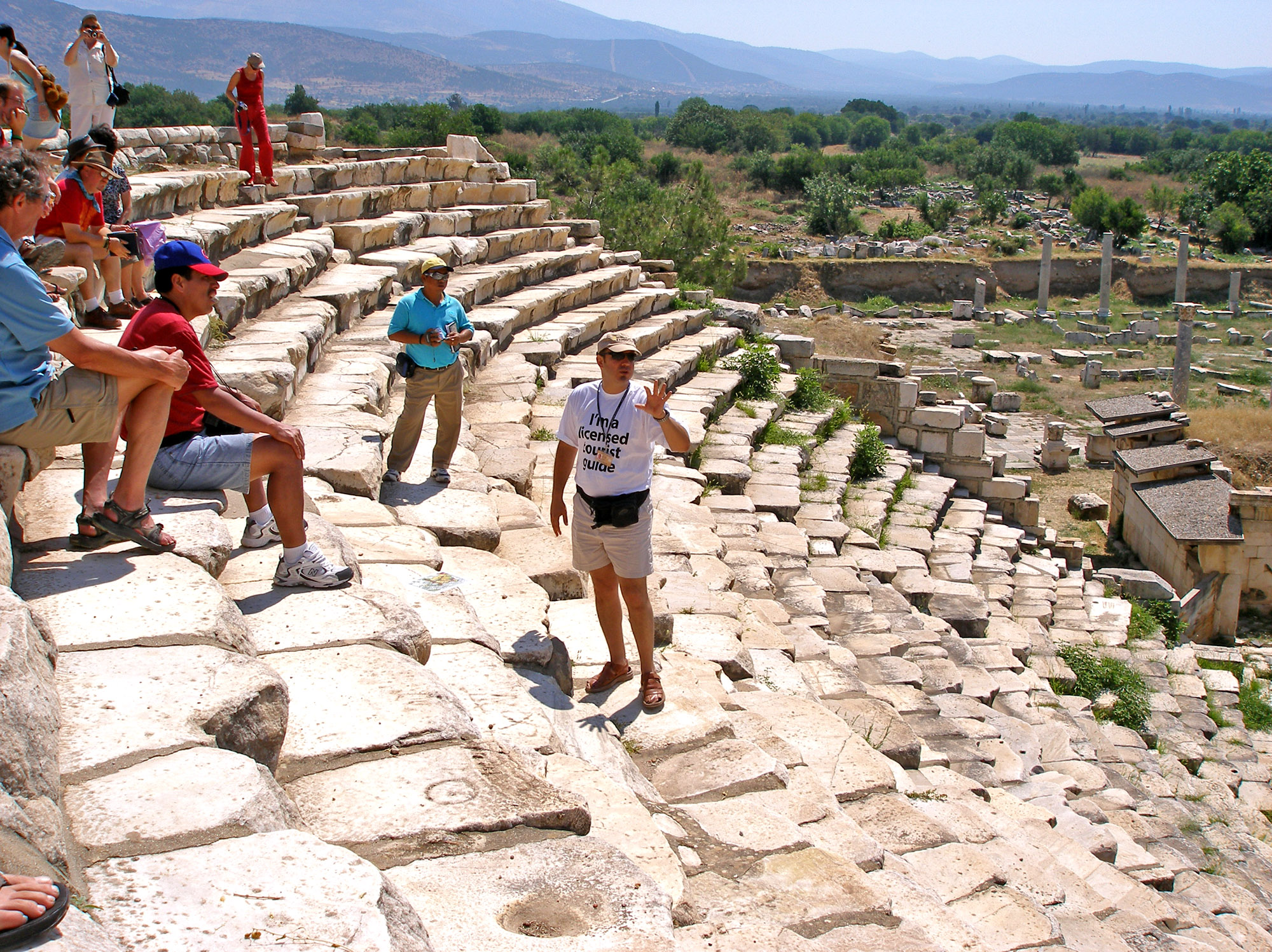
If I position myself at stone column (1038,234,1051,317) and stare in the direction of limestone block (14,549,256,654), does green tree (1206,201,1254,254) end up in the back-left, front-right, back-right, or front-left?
back-left

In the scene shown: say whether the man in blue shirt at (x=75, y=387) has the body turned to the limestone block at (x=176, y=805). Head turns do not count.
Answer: no

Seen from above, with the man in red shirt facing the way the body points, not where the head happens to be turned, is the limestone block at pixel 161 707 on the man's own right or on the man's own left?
on the man's own right

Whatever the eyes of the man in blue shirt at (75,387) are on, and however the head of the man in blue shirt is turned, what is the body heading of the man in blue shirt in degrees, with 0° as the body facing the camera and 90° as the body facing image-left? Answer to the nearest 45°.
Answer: approximately 270°

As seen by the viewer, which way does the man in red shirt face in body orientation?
to the viewer's right

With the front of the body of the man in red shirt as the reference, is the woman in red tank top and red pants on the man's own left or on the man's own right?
on the man's own left

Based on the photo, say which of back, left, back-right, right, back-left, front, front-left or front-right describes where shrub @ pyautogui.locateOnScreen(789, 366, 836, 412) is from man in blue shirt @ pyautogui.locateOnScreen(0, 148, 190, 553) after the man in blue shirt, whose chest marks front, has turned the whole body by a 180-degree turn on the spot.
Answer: back-right

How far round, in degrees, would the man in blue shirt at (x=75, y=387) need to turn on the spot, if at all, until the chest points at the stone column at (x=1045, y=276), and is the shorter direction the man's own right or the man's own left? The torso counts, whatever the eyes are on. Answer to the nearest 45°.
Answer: approximately 45° to the man's own left

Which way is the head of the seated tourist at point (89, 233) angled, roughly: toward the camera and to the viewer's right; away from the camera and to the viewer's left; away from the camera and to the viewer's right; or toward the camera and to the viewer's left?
toward the camera and to the viewer's right

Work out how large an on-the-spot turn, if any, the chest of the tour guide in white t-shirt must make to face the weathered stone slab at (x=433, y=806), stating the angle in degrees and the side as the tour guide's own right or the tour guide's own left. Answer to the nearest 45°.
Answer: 0° — they already face it

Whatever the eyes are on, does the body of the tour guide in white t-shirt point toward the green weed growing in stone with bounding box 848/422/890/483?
no

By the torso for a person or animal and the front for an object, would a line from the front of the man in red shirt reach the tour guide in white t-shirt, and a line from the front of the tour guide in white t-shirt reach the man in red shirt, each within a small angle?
no

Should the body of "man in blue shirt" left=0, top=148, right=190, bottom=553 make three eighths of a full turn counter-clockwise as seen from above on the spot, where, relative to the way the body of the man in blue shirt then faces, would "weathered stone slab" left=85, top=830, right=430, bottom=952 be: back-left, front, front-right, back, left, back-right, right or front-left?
back-left

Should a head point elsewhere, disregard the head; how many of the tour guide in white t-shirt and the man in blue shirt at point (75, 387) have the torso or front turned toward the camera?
1

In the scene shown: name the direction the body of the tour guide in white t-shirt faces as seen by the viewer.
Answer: toward the camera

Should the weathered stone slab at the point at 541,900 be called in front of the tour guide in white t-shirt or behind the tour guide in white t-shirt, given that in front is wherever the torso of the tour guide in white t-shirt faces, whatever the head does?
in front

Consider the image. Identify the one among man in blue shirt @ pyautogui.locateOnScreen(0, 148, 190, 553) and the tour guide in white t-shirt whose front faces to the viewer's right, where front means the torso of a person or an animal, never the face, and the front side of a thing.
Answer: the man in blue shirt

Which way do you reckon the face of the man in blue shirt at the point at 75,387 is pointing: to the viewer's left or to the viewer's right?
to the viewer's right
